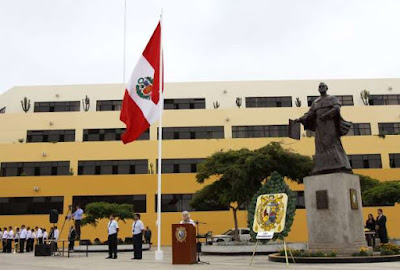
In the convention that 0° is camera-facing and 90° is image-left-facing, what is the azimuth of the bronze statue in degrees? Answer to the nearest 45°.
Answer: approximately 45°

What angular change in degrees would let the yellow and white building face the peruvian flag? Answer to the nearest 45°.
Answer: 0° — it already faces it

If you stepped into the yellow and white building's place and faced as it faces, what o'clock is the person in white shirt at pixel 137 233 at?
The person in white shirt is roughly at 12 o'clock from the yellow and white building.

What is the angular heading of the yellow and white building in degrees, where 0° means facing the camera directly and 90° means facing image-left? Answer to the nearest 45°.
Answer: approximately 0°

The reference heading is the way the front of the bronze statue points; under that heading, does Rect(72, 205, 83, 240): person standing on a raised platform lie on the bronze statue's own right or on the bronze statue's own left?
on the bronze statue's own right

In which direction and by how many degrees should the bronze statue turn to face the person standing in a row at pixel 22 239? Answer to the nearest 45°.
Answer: approximately 90° to its right
